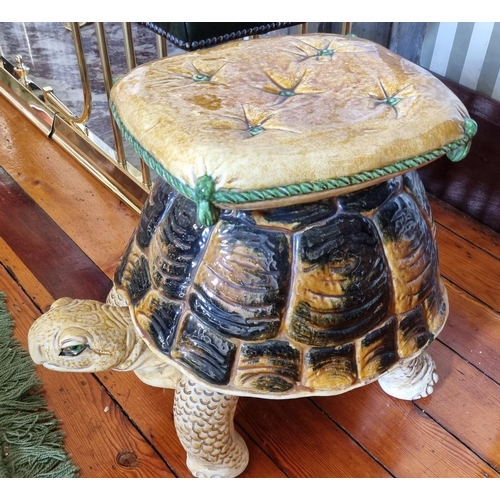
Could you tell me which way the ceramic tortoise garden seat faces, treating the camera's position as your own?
facing the viewer and to the left of the viewer
